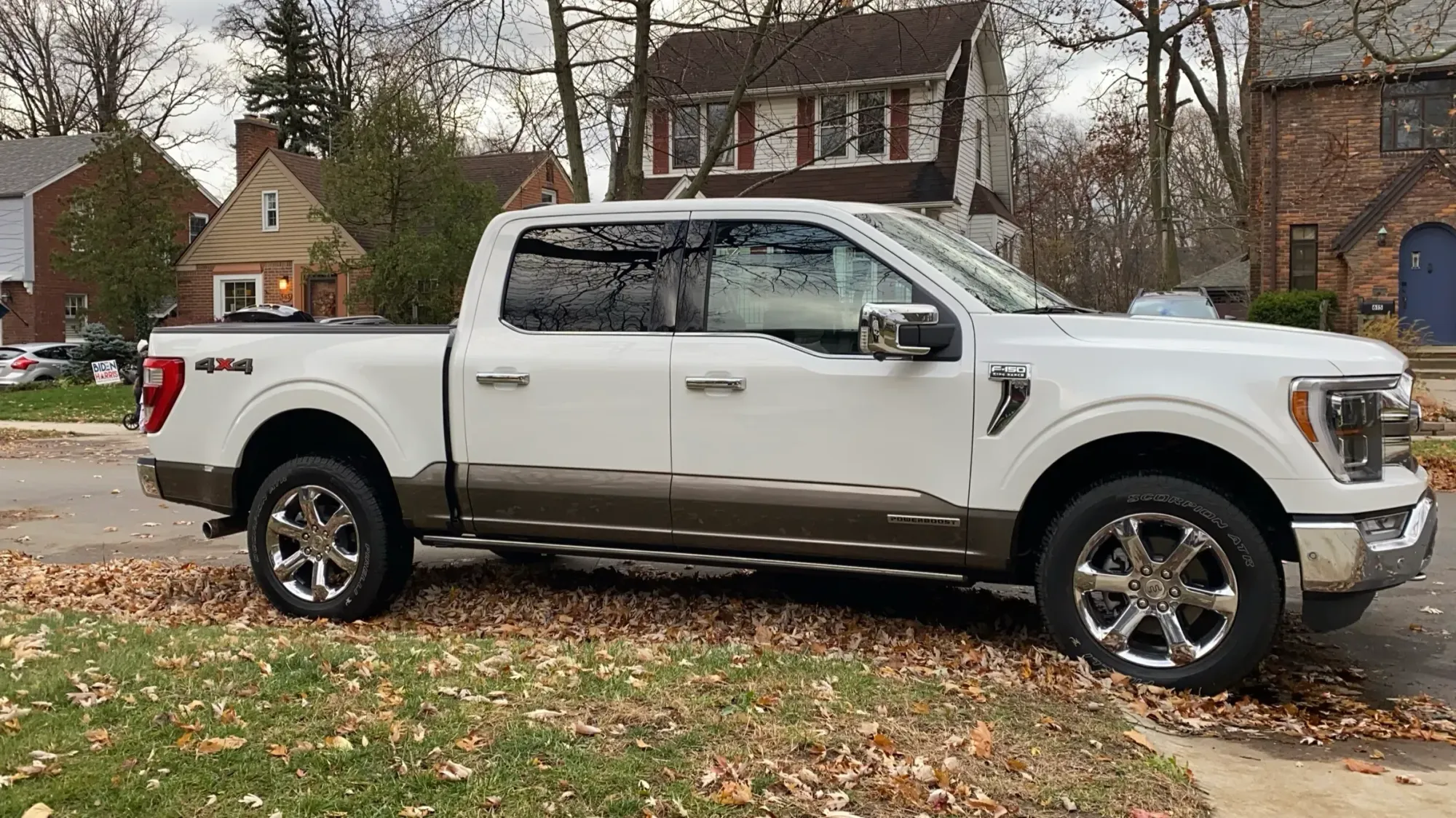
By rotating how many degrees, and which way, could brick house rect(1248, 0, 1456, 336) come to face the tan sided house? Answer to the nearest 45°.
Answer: approximately 90° to its right

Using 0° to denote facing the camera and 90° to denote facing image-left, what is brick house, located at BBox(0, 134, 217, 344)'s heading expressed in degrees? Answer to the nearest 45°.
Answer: approximately 45°

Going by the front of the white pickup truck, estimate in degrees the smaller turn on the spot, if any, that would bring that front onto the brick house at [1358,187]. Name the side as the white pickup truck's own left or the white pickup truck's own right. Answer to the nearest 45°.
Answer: approximately 45° to the white pickup truck's own left

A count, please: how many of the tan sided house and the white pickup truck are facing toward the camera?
1

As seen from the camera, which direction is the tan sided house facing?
toward the camera

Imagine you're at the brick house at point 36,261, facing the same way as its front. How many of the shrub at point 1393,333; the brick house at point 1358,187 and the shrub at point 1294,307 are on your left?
3

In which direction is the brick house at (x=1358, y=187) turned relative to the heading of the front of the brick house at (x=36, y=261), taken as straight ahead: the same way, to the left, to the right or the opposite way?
the same way

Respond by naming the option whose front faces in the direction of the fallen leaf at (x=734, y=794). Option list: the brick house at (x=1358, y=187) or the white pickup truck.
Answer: the brick house

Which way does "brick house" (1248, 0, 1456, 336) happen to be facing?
toward the camera

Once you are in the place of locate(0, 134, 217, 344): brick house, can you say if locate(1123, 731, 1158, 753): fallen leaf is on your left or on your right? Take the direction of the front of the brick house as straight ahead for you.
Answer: on your left

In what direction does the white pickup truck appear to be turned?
to the viewer's right

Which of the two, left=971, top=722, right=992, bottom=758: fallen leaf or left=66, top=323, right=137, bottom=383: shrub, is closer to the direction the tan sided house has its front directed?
the fallen leaf

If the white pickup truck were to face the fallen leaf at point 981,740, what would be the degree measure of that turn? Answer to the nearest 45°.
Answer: approximately 90° to its right

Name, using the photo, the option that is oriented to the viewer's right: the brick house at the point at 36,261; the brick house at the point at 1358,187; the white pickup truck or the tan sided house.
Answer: the white pickup truck

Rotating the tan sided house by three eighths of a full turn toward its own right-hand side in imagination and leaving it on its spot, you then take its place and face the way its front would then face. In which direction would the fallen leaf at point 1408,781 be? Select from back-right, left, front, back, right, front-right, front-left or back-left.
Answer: back-left

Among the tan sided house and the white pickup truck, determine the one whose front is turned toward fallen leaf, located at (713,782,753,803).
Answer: the tan sided house
